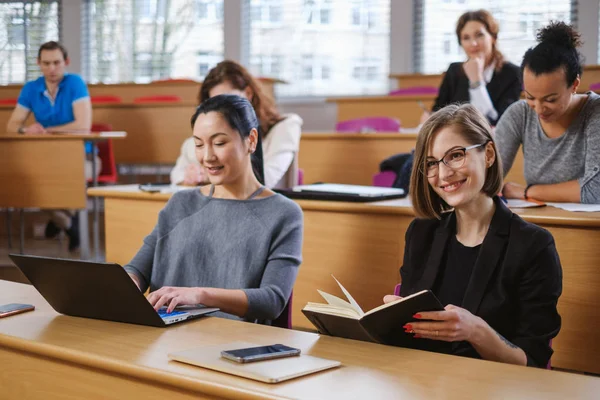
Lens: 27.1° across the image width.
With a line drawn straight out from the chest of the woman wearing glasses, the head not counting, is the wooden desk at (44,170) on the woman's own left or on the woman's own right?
on the woman's own right

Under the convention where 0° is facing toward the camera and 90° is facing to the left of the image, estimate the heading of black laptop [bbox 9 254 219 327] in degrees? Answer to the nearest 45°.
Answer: approximately 225°

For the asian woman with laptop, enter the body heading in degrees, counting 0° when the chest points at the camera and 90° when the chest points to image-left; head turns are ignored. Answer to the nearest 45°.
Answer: approximately 45°
